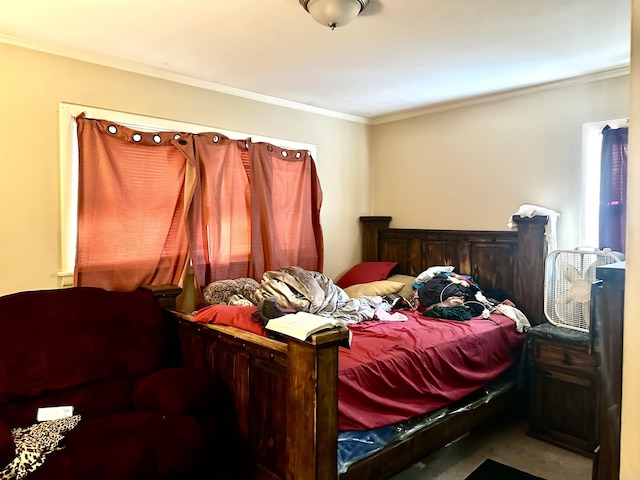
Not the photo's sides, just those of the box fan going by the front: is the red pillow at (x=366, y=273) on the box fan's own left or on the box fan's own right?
on the box fan's own right

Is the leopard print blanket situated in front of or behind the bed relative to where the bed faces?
in front

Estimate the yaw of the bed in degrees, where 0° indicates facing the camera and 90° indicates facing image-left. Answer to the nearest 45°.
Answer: approximately 45°

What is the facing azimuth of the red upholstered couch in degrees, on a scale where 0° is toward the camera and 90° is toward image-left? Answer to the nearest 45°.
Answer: approximately 315°

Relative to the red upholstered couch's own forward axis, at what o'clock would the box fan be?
The box fan is roughly at 11 o'clock from the red upholstered couch.

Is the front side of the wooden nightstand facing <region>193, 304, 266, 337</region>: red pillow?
no
